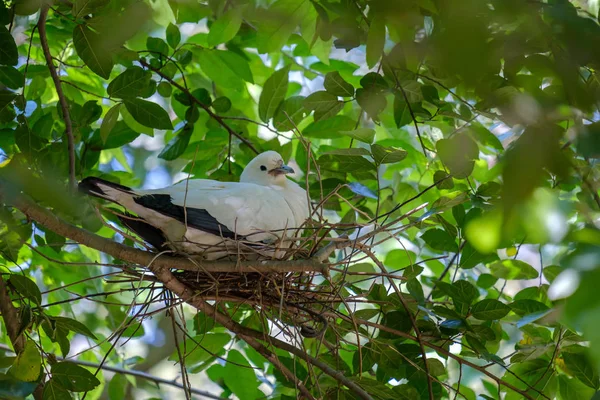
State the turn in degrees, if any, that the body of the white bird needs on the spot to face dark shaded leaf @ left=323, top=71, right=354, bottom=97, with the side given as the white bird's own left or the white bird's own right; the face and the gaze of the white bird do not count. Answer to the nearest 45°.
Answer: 0° — it already faces it

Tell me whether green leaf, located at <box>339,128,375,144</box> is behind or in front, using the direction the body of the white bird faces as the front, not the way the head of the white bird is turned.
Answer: in front

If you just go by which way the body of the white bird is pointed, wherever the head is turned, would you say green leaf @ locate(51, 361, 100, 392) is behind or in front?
behind

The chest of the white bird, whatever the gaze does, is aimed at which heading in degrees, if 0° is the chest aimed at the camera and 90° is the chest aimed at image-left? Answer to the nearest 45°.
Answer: approximately 270°
